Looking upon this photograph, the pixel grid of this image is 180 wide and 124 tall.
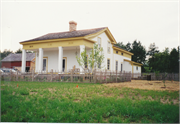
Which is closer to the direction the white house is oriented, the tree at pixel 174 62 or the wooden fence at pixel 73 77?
the wooden fence

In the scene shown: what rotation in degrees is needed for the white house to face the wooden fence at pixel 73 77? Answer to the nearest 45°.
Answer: approximately 45° to its left

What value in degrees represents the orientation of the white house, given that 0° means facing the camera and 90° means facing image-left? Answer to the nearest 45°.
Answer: approximately 45°

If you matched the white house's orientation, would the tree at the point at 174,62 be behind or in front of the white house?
behind
